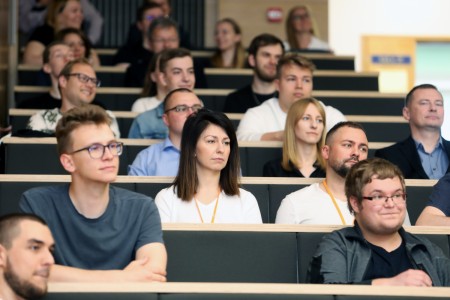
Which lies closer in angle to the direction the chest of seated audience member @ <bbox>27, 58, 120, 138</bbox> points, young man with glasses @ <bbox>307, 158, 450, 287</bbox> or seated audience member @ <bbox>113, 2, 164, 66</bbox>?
the young man with glasses

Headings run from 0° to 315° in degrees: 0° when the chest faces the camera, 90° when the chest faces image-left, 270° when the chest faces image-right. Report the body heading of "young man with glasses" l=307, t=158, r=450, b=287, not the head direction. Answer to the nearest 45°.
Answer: approximately 315°

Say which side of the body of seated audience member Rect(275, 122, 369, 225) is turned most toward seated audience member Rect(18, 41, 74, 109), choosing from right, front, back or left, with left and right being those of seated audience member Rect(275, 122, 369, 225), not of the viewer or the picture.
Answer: back

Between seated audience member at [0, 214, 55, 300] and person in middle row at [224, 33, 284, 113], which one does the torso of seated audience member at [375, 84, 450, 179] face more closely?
the seated audience member

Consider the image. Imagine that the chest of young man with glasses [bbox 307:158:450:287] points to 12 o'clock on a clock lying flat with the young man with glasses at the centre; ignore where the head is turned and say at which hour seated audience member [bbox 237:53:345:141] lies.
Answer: The seated audience member is roughly at 7 o'clock from the young man with glasses.

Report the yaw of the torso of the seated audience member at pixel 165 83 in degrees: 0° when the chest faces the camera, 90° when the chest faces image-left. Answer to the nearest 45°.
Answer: approximately 315°

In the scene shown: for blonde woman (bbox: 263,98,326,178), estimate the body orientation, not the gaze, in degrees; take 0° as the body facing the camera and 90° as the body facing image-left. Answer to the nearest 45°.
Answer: approximately 315°

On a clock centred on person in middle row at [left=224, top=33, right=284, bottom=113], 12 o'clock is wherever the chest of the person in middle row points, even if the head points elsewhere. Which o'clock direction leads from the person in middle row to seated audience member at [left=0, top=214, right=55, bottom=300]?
The seated audience member is roughly at 2 o'clock from the person in middle row.

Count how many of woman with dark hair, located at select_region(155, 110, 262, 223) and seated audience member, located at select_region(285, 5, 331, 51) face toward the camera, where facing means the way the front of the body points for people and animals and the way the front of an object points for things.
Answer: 2
